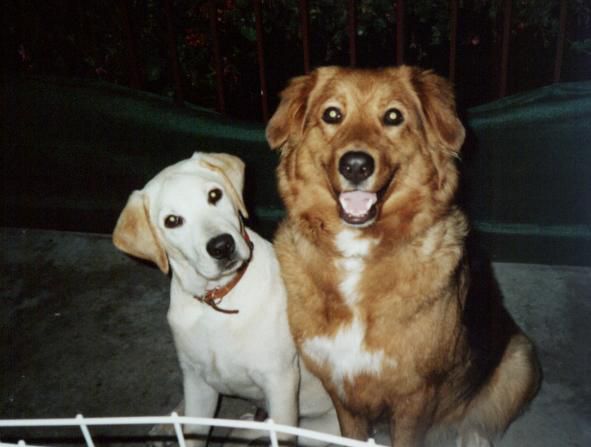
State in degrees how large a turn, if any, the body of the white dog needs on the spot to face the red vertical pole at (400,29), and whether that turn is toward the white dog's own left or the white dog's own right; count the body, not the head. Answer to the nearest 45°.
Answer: approximately 135° to the white dog's own left

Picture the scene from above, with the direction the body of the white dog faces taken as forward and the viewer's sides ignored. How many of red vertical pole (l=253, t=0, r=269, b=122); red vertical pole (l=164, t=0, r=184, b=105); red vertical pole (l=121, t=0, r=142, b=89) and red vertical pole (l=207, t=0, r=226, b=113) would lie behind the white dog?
4

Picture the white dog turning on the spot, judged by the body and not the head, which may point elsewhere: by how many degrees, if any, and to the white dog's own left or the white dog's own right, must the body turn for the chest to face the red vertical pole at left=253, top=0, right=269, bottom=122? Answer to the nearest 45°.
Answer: approximately 180°

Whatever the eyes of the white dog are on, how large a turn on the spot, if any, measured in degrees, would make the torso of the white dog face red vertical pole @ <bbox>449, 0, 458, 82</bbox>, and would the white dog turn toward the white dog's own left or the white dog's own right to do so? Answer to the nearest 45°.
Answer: approximately 135° to the white dog's own left

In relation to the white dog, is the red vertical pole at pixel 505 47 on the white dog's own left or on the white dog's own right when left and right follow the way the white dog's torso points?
on the white dog's own left

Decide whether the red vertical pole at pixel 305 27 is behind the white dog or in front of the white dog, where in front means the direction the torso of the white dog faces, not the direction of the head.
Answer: behind

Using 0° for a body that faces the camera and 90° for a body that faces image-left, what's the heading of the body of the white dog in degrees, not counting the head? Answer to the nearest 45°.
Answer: approximately 0°

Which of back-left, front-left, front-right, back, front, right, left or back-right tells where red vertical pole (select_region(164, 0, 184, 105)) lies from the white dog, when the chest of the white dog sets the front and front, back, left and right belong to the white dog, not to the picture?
back

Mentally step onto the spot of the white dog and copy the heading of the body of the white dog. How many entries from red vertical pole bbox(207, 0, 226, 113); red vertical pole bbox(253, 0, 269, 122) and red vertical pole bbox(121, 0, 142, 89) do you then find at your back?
3

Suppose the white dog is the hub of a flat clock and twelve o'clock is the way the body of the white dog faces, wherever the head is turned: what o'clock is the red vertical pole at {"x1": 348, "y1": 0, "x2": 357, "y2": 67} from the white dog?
The red vertical pole is roughly at 7 o'clock from the white dog.

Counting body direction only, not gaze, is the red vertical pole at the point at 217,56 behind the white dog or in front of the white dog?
behind
